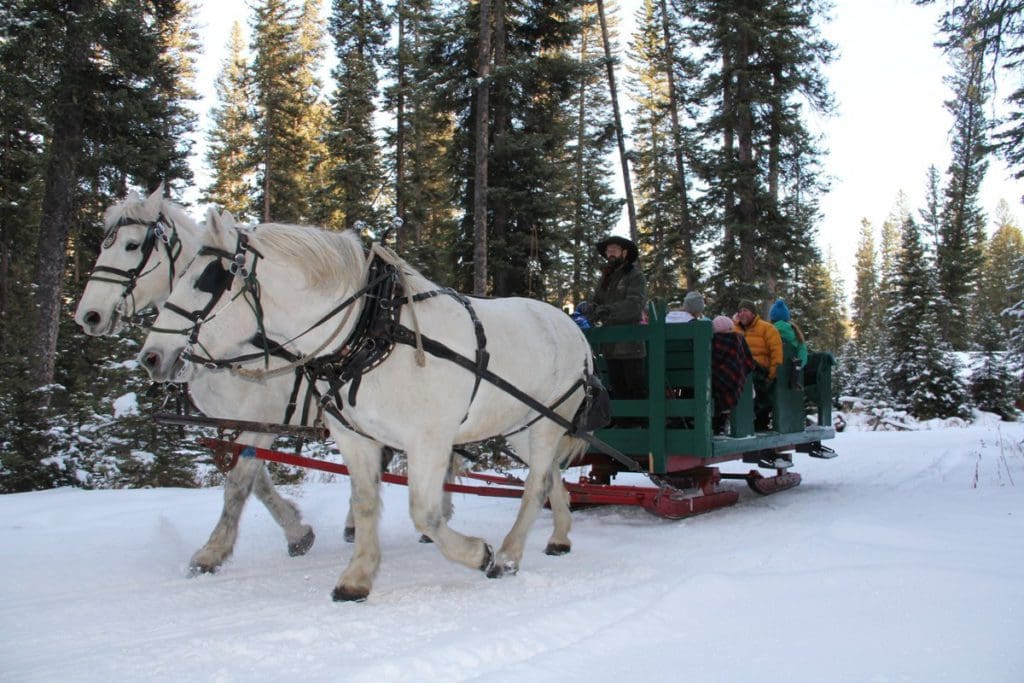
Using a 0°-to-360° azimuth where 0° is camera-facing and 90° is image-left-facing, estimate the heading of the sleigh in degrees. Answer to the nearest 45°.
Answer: approximately 45°

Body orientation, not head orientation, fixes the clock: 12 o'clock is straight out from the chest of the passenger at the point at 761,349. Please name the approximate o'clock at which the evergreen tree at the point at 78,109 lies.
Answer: The evergreen tree is roughly at 2 o'clock from the passenger.

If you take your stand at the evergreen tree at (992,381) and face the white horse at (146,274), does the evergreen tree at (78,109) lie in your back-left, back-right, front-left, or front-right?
front-right

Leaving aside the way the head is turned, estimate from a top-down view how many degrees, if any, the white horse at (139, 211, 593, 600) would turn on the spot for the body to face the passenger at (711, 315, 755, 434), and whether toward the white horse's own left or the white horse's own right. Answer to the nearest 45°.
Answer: approximately 180°

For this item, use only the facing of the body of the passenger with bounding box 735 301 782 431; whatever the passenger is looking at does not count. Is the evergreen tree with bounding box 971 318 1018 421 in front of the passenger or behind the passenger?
behind

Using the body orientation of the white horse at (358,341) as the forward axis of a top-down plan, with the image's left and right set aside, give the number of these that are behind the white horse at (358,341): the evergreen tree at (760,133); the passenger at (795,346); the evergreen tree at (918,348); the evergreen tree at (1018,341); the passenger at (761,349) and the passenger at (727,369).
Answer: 6

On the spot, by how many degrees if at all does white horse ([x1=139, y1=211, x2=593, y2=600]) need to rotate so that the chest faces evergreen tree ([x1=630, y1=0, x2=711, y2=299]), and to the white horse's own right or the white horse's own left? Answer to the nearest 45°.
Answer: approximately 180°

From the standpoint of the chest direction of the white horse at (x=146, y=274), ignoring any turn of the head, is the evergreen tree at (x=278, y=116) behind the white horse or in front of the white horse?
behind

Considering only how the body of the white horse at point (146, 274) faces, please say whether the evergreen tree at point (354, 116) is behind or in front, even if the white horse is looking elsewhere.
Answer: behind

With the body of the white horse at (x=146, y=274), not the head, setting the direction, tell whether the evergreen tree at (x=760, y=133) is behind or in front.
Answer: behind

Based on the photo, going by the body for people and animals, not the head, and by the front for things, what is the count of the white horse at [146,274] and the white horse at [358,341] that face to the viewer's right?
0

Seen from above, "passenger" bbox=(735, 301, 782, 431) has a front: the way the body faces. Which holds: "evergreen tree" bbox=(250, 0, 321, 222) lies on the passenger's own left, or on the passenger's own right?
on the passenger's own right

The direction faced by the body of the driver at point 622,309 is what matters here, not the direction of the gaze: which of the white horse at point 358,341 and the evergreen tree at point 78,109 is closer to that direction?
the white horse

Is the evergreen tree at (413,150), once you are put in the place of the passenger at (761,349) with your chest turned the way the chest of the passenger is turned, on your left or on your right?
on your right
